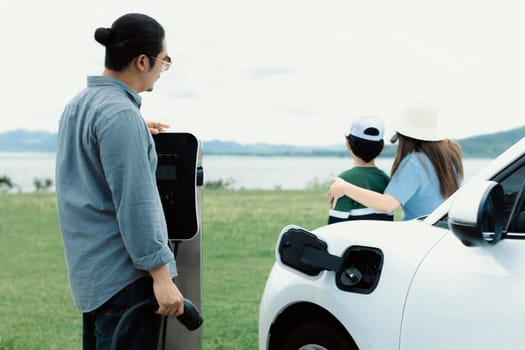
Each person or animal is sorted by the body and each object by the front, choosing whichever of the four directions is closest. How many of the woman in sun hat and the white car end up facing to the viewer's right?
0

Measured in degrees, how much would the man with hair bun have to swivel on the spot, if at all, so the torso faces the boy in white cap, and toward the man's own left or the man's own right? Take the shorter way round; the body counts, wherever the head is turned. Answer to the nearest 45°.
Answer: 0° — they already face them

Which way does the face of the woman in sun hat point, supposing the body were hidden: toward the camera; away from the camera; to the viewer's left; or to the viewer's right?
away from the camera

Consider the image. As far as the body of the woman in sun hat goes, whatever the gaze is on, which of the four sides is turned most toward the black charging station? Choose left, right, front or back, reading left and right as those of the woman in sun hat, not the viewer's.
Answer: left

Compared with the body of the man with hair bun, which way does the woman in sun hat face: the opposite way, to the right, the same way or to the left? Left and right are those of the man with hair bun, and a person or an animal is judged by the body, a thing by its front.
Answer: to the left

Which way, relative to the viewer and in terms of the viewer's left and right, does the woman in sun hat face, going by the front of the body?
facing away from the viewer and to the left of the viewer

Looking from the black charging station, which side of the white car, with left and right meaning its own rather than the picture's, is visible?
front

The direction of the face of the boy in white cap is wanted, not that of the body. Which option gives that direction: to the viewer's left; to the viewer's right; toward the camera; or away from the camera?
away from the camera

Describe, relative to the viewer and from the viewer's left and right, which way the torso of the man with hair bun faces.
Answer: facing away from the viewer and to the right of the viewer
